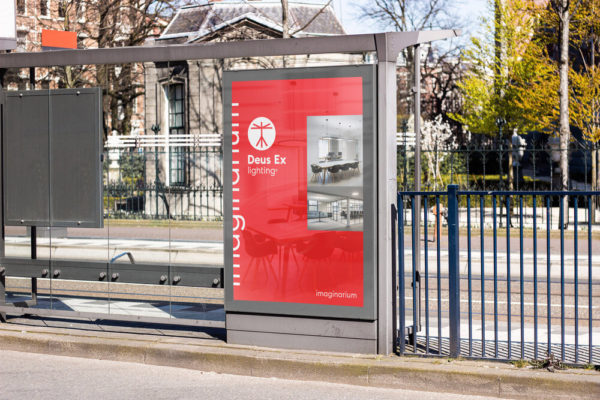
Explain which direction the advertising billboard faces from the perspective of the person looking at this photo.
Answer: facing the viewer and to the left of the viewer

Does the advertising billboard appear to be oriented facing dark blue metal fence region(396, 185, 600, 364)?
no

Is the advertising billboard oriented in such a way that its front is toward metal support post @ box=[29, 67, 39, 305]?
no

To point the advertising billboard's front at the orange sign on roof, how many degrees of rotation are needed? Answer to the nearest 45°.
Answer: approximately 90° to its right

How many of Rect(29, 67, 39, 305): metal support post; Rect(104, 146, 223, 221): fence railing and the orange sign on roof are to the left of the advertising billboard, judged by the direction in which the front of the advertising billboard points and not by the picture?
0
